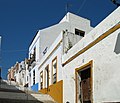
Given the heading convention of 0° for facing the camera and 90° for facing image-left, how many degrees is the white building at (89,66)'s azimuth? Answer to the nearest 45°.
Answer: approximately 45°
